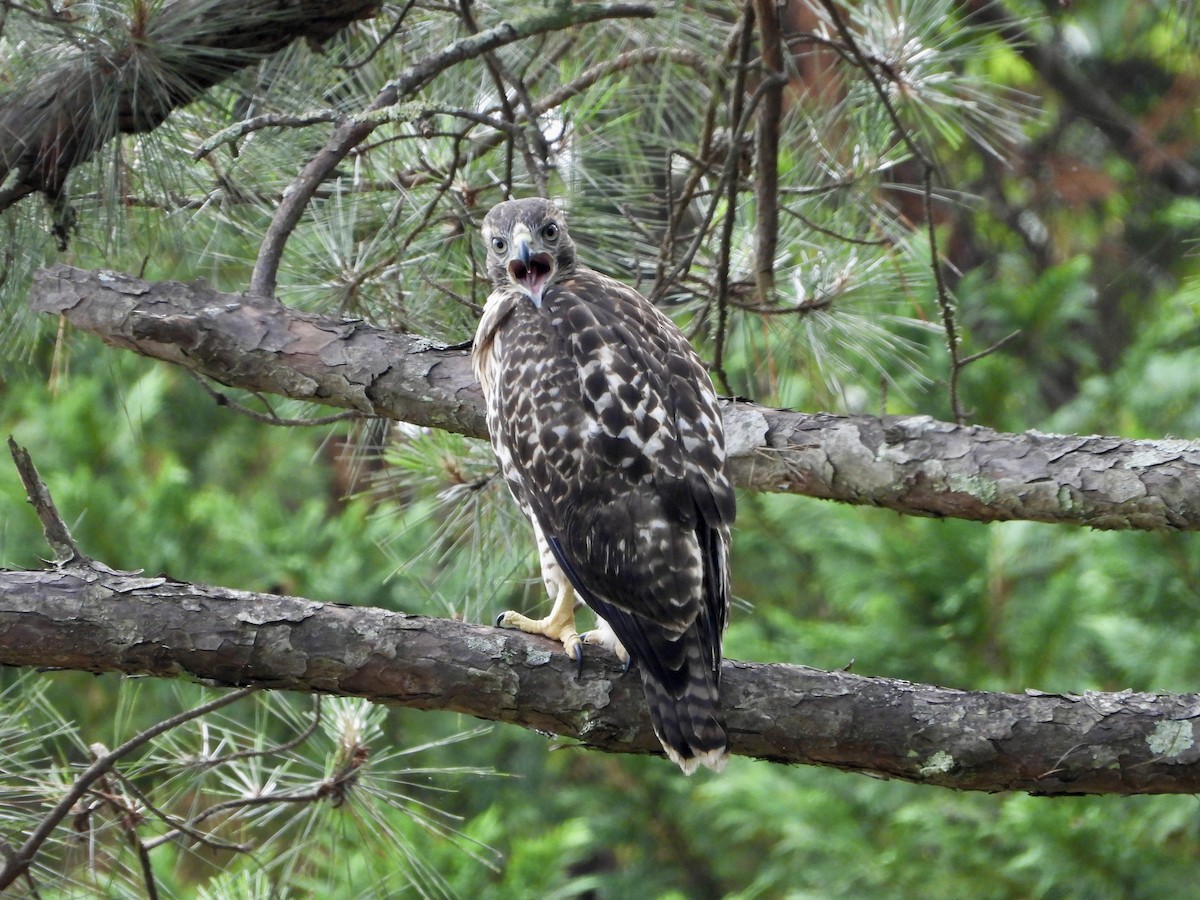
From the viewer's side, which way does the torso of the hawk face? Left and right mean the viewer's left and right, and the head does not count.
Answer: facing away from the viewer and to the left of the viewer

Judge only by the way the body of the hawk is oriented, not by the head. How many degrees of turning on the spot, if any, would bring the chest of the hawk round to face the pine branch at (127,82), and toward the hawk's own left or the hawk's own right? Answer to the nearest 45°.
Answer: approximately 45° to the hawk's own left
